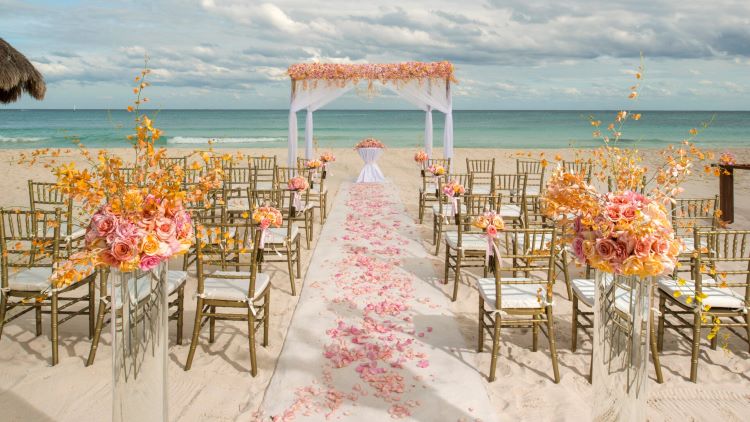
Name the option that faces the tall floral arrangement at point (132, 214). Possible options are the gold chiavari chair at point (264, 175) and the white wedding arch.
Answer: the white wedding arch

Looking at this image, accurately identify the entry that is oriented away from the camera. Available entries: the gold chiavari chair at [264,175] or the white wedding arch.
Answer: the gold chiavari chair

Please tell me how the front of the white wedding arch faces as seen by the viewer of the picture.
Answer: facing the viewer

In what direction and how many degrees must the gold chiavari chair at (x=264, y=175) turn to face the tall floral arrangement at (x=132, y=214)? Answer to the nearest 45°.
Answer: approximately 180°

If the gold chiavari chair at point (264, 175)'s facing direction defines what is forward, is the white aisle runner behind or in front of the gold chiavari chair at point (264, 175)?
behind

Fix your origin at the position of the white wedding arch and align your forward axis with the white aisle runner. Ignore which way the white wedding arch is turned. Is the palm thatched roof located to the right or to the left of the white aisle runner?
right

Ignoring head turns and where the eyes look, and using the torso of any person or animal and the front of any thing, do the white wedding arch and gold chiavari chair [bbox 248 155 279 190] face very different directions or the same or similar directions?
very different directions

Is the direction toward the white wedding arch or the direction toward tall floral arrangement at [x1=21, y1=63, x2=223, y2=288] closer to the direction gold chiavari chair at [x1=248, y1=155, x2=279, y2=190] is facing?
the white wedding arch

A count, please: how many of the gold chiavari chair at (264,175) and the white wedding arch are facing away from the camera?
1

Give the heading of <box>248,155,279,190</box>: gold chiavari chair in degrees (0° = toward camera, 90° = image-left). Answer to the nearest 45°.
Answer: approximately 180°

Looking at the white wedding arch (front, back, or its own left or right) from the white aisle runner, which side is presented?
front

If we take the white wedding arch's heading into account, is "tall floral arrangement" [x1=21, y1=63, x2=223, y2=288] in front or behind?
in front

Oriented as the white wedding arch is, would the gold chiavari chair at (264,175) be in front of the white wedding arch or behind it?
in front
